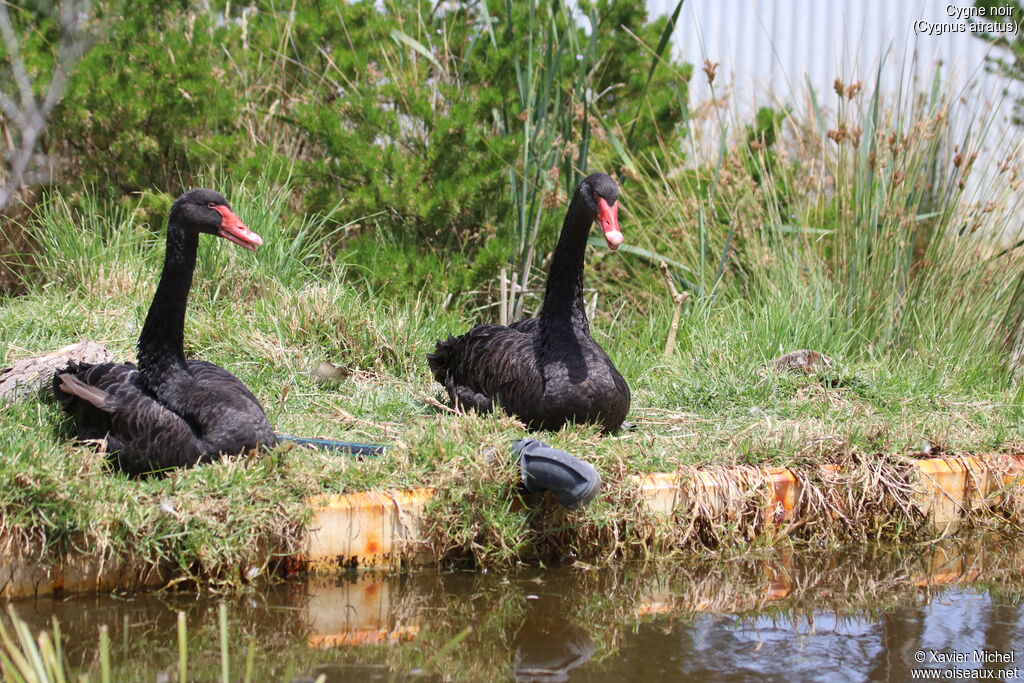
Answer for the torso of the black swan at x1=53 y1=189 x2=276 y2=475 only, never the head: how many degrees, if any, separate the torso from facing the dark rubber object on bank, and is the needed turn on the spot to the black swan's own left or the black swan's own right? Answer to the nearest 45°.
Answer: approximately 45° to the black swan's own right

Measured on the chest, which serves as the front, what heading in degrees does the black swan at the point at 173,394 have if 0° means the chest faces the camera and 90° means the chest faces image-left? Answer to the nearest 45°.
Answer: approximately 270°

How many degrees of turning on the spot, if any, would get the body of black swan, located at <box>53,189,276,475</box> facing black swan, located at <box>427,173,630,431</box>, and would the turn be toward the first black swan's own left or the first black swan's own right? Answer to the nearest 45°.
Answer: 0° — it already faces it

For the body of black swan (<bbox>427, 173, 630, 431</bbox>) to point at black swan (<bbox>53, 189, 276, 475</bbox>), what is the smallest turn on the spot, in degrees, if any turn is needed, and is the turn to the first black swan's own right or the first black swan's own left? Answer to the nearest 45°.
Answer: approximately 90° to the first black swan's own right

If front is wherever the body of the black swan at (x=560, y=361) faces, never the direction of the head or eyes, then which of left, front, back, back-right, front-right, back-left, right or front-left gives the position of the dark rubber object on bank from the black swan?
front-right

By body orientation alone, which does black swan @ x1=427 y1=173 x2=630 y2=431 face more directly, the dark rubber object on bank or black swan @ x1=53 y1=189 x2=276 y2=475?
the dark rubber object on bank

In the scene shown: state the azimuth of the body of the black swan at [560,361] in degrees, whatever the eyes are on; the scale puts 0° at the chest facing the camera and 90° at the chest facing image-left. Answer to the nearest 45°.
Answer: approximately 315°
